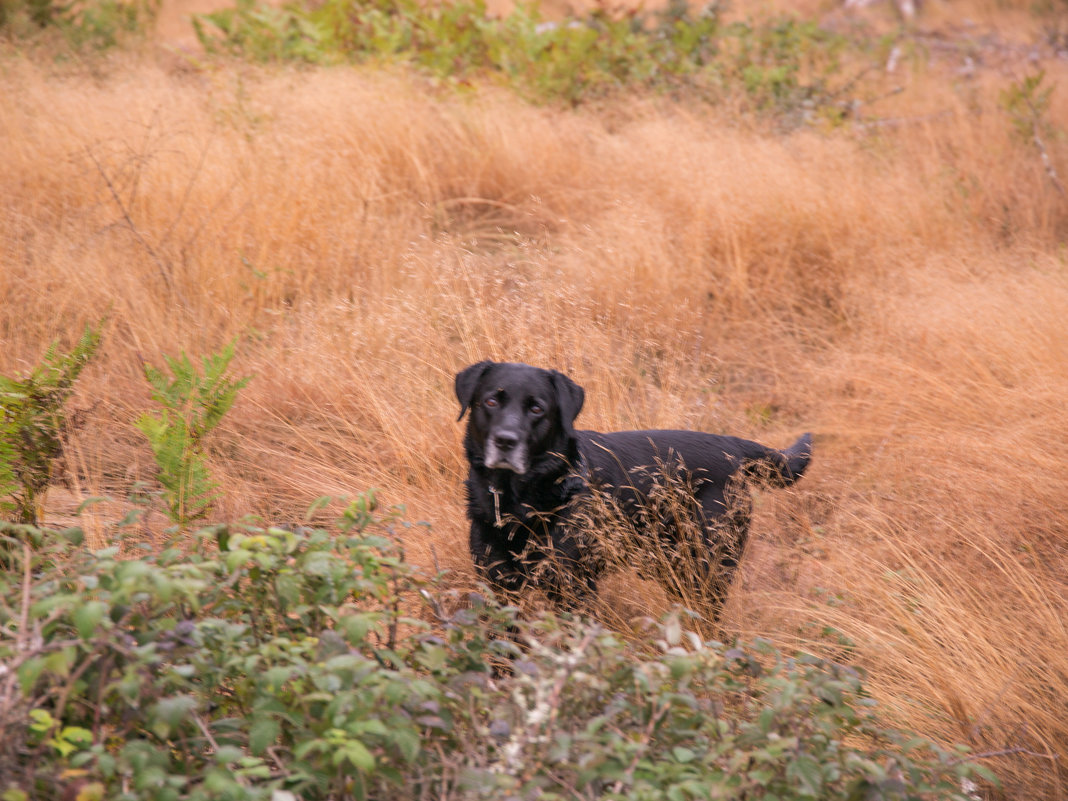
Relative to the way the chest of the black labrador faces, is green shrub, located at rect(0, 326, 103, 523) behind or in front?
in front

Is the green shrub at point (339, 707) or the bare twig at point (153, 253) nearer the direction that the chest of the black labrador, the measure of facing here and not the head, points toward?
the green shrub

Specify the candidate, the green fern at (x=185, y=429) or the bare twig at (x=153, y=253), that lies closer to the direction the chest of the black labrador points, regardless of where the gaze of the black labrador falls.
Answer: the green fern

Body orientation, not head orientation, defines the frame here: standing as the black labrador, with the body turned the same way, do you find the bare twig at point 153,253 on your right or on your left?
on your right

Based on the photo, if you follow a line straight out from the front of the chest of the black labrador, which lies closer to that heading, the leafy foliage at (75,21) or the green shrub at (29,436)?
the green shrub

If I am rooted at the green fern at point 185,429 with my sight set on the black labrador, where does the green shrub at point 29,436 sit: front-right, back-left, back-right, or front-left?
back-right

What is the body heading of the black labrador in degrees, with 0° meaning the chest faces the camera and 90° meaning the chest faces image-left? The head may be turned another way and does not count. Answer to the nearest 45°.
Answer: approximately 45°

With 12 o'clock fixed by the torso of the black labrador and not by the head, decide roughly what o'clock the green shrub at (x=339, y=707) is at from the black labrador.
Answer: The green shrub is roughly at 11 o'clock from the black labrador.

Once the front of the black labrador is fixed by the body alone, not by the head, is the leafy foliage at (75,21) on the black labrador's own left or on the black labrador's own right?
on the black labrador's own right

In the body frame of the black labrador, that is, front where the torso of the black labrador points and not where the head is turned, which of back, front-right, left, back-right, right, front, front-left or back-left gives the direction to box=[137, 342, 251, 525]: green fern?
front-right
